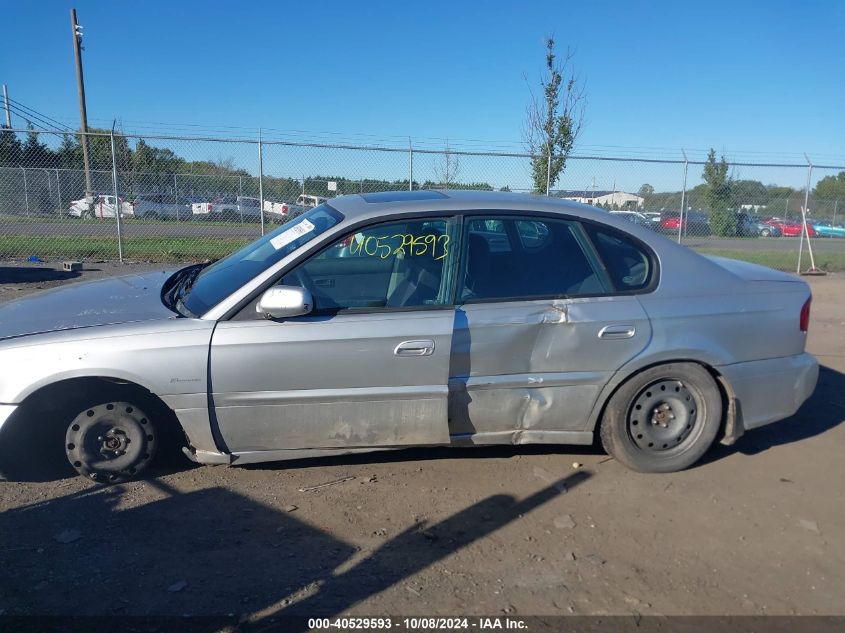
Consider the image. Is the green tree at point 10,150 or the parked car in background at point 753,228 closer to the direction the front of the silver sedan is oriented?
the green tree

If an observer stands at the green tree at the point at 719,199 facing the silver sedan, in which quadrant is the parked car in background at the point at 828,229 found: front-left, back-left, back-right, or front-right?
back-left

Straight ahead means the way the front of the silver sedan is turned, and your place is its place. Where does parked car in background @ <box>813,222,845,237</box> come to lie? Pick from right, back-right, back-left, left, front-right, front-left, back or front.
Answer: back-right

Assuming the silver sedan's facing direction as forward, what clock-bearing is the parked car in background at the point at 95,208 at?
The parked car in background is roughly at 2 o'clock from the silver sedan.

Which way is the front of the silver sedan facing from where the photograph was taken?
facing to the left of the viewer

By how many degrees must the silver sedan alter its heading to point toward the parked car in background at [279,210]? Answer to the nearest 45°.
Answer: approximately 90° to its right

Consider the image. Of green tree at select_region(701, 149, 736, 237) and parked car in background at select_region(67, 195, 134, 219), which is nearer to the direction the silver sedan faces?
the parked car in background

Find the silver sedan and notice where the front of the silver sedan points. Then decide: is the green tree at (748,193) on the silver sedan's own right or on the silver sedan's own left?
on the silver sedan's own right
